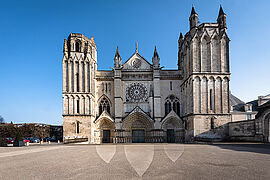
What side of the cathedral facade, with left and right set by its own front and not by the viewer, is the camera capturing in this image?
front
